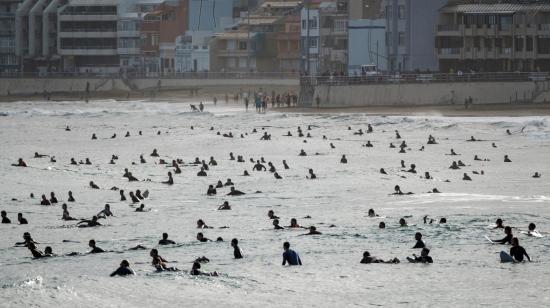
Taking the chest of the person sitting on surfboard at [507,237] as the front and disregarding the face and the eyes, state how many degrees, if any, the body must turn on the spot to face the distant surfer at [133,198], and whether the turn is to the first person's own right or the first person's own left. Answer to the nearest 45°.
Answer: approximately 45° to the first person's own right

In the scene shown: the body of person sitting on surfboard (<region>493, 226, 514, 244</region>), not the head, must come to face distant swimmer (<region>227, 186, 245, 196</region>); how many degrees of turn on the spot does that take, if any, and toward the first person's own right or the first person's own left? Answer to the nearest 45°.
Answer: approximately 45° to the first person's own right

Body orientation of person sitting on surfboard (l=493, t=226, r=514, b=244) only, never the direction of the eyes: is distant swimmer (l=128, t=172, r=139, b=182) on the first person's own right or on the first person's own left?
on the first person's own right

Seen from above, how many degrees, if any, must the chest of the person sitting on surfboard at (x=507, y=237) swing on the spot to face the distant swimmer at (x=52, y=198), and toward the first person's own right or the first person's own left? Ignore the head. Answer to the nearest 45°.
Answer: approximately 45° to the first person's own right
